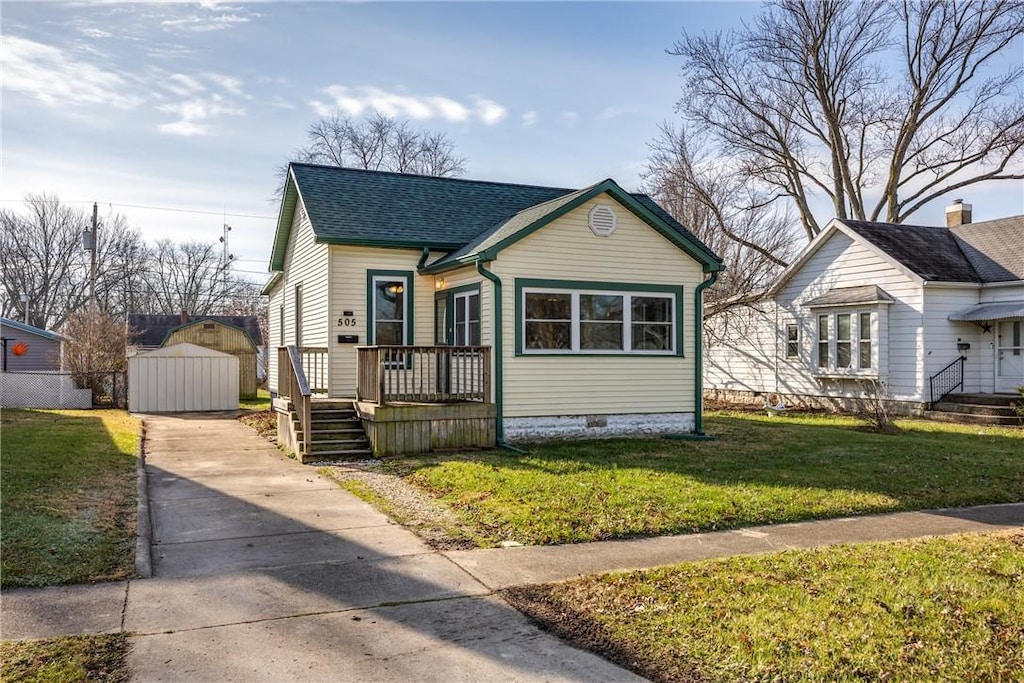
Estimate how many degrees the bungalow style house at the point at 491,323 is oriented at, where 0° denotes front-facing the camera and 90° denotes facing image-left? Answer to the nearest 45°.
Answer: approximately 315°

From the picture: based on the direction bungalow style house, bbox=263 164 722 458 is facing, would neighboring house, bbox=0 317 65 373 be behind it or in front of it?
behind

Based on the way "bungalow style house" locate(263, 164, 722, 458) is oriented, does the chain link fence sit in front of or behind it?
behind

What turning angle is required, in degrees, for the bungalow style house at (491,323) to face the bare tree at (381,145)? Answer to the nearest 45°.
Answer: approximately 135° to its left

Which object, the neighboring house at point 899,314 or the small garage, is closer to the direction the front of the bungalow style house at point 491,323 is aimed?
the neighboring house

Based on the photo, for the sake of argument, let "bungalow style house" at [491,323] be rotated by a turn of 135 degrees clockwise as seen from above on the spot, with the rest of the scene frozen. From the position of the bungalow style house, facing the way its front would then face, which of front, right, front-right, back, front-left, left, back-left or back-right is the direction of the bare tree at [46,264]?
front-right

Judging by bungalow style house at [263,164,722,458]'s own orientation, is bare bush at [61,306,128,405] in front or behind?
behind
